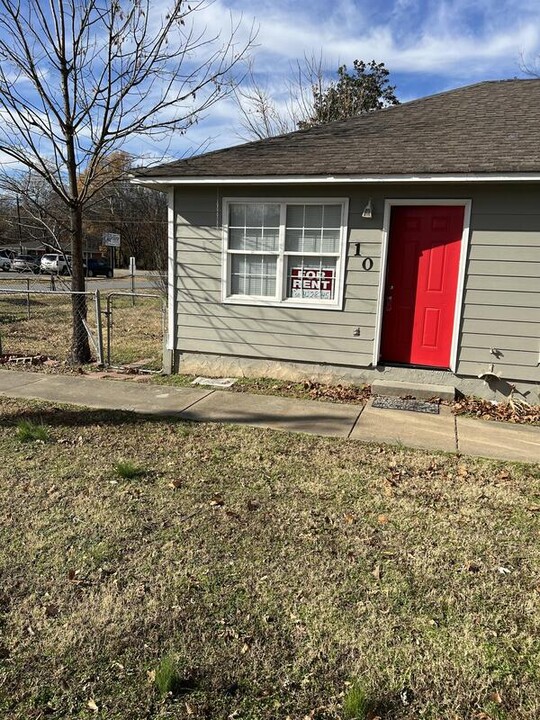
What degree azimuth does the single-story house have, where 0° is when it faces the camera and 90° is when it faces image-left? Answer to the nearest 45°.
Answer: approximately 0°

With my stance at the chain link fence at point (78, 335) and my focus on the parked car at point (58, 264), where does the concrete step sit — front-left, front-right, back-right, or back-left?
back-right

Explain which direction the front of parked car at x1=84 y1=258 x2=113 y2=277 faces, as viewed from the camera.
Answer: facing to the right of the viewer

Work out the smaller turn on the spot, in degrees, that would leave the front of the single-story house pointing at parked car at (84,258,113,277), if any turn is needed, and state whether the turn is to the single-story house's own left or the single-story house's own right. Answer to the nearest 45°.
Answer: approximately 135° to the single-story house's own right

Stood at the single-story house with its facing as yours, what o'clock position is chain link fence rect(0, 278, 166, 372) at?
The chain link fence is roughly at 4 o'clock from the single-story house.

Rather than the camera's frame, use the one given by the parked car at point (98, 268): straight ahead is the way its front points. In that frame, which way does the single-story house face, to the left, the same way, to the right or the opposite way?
to the right

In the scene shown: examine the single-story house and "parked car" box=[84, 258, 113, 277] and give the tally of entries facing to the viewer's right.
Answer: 1
